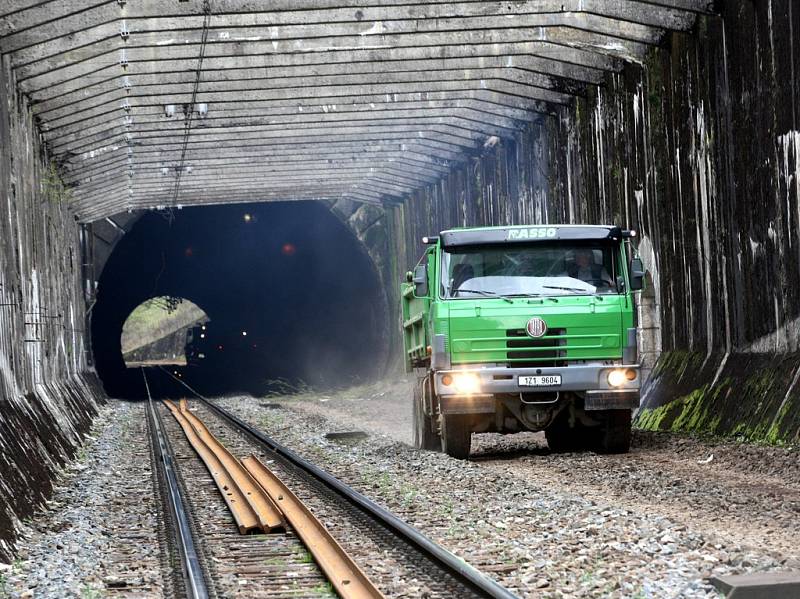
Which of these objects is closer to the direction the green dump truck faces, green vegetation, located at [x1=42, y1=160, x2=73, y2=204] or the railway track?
the railway track

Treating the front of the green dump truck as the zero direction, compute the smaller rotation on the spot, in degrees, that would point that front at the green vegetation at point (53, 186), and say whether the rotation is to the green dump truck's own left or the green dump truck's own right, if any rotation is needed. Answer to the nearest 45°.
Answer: approximately 135° to the green dump truck's own right

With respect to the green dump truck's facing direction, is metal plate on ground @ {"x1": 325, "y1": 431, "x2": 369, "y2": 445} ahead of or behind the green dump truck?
behind

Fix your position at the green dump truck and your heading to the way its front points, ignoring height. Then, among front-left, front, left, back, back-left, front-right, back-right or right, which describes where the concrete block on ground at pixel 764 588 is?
front

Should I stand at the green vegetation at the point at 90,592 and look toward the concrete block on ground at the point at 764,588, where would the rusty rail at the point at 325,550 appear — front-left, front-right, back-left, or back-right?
front-left

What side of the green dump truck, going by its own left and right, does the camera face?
front

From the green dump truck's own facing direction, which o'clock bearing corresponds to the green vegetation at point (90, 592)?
The green vegetation is roughly at 1 o'clock from the green dump truck.

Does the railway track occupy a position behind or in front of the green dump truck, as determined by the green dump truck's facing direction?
in front

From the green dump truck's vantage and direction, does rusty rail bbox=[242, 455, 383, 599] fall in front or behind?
in front

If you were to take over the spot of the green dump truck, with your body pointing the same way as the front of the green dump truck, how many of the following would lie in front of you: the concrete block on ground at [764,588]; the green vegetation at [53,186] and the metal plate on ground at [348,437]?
1

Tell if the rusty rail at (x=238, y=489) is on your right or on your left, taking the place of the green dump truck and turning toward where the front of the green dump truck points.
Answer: on your right
